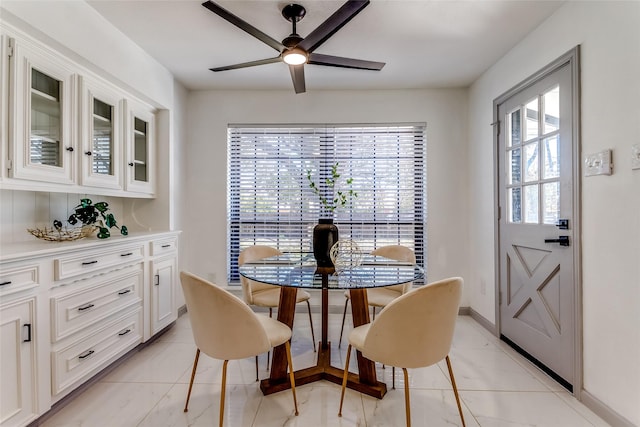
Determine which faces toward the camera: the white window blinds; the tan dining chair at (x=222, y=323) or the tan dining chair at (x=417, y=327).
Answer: the white window blinds

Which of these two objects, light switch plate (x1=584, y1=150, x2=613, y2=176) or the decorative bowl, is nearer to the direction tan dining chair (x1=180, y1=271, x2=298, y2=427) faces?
the light switch plate

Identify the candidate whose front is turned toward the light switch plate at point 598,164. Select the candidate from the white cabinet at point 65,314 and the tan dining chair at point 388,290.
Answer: the white cabinet

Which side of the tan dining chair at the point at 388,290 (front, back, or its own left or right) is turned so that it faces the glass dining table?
front

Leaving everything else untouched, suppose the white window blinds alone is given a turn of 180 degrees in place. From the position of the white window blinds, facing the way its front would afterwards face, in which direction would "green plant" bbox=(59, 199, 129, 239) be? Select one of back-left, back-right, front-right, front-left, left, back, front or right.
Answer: back-left

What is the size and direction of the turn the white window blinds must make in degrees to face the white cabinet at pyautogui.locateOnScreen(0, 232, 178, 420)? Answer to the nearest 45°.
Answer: approximately 45° to its right

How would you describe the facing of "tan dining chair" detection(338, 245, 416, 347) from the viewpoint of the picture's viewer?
facing the viewer and to the left of the viewer

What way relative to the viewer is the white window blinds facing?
toward the camera

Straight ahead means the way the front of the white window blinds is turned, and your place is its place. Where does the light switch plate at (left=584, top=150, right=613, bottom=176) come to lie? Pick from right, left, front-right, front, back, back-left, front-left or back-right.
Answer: front-left

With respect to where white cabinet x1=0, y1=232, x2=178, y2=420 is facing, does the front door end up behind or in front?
in front

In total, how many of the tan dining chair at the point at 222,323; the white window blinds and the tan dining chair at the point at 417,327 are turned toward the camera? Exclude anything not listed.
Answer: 1

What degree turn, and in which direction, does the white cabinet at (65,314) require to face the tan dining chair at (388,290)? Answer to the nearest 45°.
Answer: approximately 45° to its left

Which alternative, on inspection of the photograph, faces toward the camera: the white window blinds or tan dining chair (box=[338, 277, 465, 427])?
the white window blinds

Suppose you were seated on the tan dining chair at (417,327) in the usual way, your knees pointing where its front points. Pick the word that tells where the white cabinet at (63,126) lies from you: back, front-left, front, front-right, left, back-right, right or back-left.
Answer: front-left

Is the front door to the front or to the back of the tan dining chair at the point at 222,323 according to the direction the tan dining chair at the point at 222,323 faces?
to the front

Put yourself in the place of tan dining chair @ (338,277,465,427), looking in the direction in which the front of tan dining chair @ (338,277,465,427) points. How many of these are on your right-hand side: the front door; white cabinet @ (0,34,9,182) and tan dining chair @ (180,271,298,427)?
1
